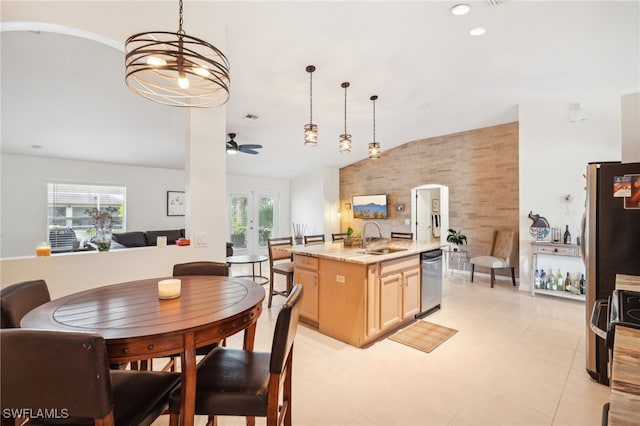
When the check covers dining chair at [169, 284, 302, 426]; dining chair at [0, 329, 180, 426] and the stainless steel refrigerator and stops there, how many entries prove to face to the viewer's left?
2

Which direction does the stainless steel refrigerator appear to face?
to the viewer's left

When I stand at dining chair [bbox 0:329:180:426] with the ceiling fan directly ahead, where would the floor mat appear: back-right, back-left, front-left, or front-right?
front-right

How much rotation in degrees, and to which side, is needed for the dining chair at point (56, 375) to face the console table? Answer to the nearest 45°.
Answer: approximately 45° to its right

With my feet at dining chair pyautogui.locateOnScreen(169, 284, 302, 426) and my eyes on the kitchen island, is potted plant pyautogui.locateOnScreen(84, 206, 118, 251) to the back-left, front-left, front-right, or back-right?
front-left

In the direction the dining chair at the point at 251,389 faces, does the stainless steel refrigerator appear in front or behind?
behind

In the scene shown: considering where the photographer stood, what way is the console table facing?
facing the viewer and to the left of the viewer

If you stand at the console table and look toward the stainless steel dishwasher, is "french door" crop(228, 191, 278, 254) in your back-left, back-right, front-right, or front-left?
front-right

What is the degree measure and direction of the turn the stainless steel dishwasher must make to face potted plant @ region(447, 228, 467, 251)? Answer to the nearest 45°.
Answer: approximately 135° to its left

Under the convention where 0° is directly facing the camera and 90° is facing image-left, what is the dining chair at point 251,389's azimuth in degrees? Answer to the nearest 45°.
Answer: approximately 90°

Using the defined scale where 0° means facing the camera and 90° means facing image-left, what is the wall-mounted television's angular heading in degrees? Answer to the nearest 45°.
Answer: approximately 45°

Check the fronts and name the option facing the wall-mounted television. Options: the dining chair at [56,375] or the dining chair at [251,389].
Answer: the dining chair at [56,375]

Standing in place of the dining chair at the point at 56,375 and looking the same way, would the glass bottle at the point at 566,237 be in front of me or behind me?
in front
